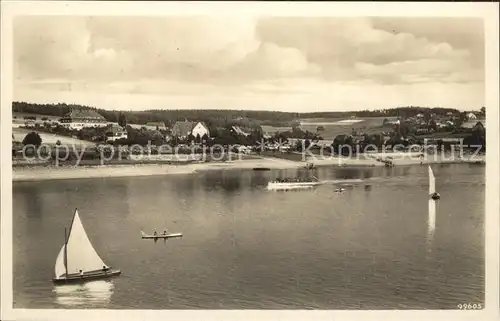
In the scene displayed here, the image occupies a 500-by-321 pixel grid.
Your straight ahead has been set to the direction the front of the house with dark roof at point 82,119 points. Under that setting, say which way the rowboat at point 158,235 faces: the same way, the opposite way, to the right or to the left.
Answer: to the right

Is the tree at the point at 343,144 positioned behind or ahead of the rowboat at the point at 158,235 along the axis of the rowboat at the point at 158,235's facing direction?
behind

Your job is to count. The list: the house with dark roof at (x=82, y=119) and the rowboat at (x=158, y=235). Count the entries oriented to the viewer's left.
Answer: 1

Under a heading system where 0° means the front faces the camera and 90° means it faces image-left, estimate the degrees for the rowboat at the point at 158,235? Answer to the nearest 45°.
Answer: approximately 90°

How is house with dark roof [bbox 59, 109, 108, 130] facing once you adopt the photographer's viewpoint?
facing the viewer

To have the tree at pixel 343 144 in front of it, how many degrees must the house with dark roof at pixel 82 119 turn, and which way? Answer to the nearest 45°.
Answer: approximately 90° to its left
